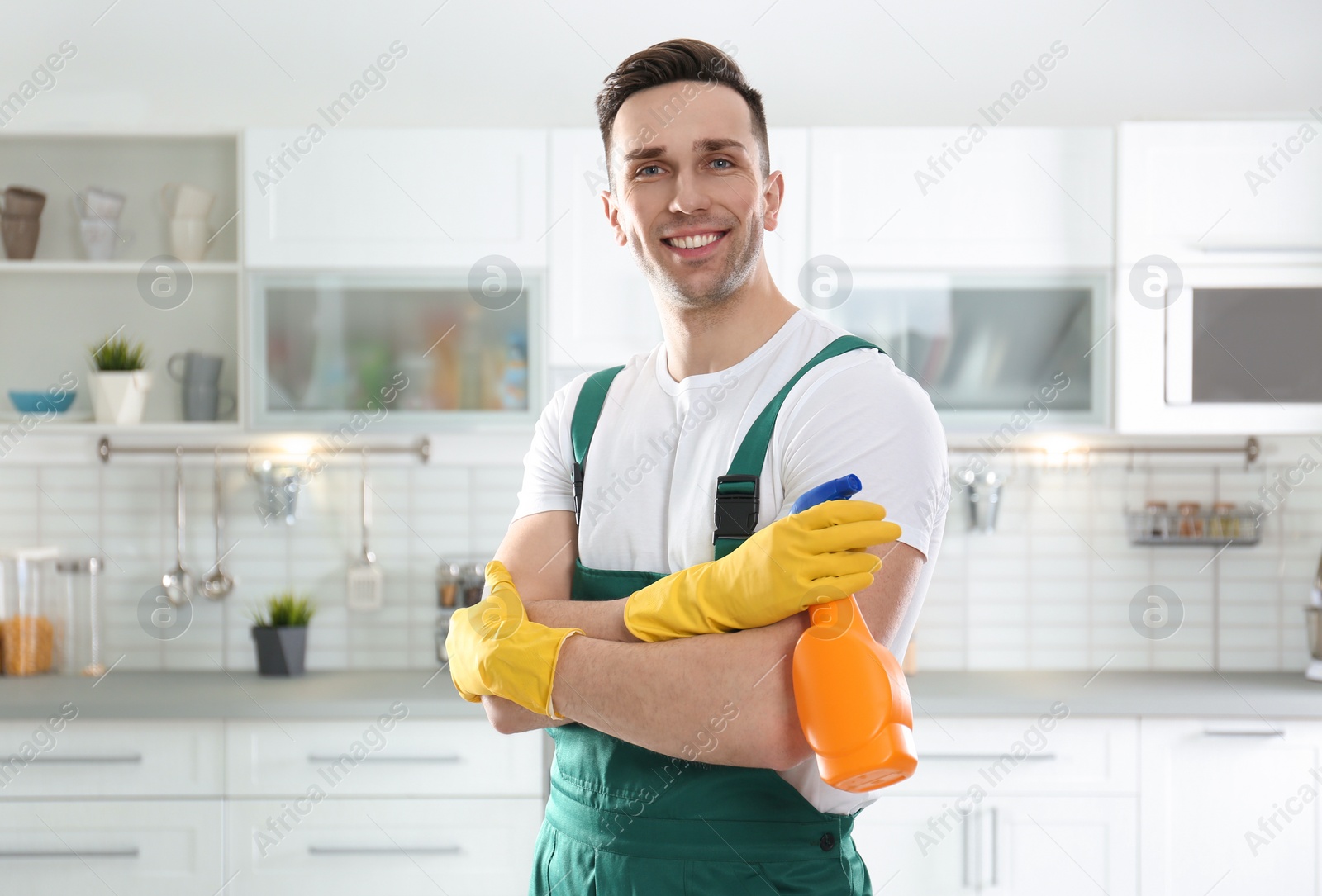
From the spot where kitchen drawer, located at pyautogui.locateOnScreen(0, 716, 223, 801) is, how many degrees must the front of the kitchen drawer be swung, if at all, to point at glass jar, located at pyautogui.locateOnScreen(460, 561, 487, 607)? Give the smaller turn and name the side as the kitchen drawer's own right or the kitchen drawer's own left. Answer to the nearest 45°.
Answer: approximately 90° to the kitchen drawer's own left

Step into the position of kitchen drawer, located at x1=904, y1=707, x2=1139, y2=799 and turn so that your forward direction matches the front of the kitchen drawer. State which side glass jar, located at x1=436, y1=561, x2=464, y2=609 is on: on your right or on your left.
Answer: on your right

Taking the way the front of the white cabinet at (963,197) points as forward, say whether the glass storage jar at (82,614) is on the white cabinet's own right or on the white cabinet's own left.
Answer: on the white cabinet's own right
